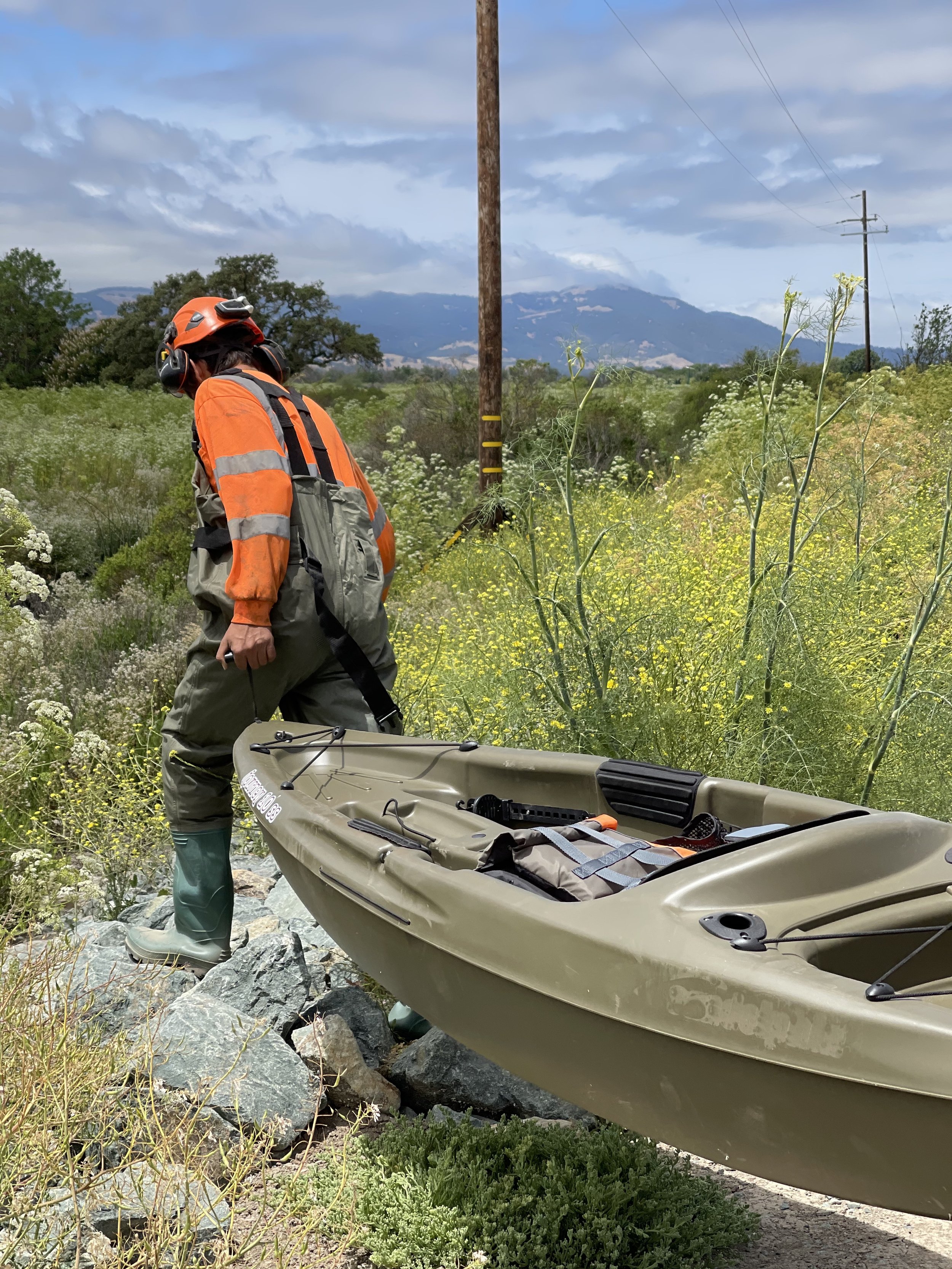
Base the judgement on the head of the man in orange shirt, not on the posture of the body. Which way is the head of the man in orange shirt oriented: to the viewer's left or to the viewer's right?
to the viewer's left

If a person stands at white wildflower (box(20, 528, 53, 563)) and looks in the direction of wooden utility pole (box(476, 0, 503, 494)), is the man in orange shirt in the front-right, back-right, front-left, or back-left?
back-right

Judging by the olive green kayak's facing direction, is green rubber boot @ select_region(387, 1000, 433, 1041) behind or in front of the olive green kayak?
in front

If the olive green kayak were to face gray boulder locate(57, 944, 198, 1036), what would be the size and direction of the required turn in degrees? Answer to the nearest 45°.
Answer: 0° — it already faces it

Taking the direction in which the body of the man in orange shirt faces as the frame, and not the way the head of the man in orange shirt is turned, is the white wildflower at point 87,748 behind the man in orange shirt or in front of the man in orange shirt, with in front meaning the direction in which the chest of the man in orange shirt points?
in front

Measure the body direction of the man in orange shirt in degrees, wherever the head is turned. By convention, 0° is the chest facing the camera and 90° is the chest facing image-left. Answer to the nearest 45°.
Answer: approximately 135°

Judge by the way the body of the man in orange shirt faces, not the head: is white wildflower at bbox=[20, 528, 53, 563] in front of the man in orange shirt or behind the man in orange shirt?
in front

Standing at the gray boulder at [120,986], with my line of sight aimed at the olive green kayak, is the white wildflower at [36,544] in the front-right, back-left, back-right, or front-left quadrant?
back-left

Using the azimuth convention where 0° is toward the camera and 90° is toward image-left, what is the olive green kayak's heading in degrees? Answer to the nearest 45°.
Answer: approximately 135°
